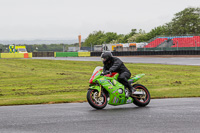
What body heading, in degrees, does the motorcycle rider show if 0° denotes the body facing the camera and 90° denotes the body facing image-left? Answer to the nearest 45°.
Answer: approximately 90°
